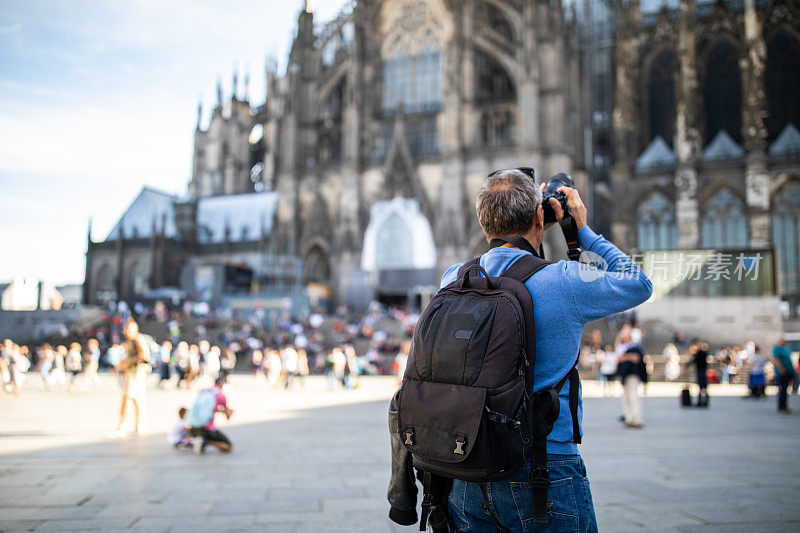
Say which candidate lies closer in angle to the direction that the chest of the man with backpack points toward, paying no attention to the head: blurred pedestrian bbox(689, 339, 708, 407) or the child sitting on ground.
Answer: the blurred pedestrian

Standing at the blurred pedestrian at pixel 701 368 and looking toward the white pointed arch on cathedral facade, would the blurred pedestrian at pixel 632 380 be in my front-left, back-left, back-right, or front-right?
back-left

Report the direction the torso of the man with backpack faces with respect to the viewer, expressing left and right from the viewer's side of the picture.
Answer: facing away from the viewer and to the right of the viewer

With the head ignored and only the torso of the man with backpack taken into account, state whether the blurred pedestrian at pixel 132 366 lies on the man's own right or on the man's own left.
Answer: on the man's own left

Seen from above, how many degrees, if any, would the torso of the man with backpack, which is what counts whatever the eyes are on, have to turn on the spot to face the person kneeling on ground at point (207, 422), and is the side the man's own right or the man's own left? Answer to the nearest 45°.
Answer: approximately 90° to the man's own left
